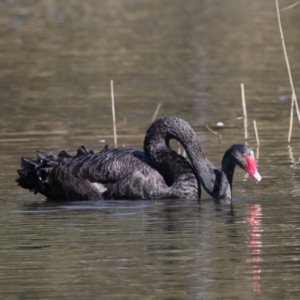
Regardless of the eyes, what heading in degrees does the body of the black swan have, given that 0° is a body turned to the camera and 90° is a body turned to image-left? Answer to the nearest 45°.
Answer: approximately 270°
